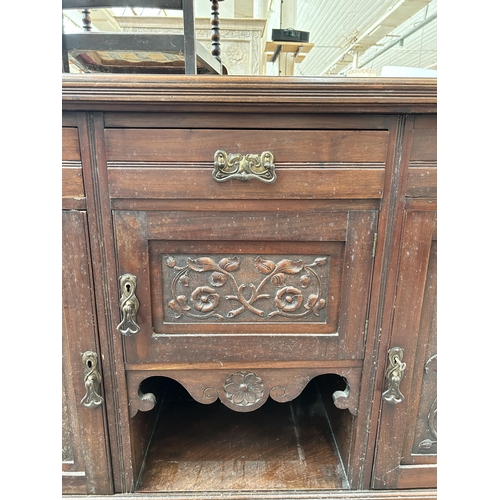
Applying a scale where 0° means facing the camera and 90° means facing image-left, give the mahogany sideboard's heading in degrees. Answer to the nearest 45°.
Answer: approximately 0°
